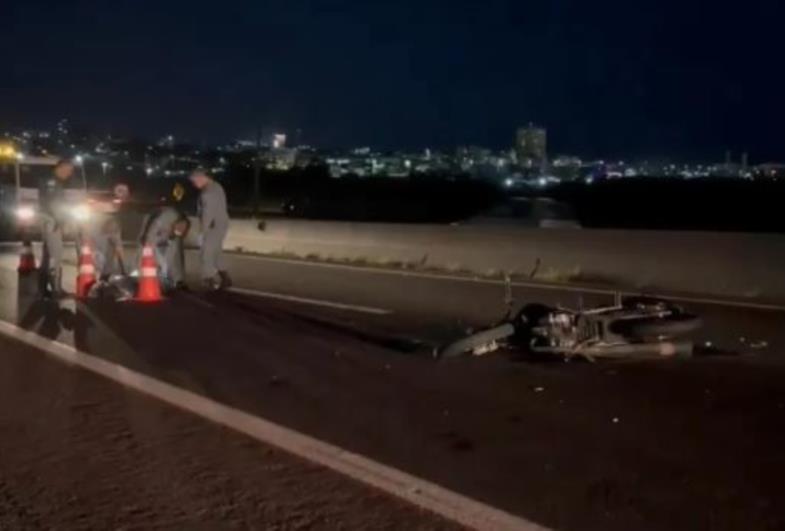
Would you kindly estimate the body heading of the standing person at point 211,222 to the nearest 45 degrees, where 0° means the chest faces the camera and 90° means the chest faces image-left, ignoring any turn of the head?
approximately 90°

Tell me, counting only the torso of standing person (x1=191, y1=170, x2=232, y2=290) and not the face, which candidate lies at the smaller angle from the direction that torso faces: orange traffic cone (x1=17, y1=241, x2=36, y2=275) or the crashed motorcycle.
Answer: the orange traffic cone

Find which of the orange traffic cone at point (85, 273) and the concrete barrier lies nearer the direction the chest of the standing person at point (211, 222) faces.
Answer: the orange traffic cone

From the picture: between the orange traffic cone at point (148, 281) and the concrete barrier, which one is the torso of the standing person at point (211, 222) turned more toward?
the orange traffic cone

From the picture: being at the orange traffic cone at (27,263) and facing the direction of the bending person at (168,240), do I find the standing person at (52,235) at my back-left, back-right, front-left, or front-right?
front-right

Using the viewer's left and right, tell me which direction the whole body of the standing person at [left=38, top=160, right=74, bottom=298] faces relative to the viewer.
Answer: facing to the right of the viewer

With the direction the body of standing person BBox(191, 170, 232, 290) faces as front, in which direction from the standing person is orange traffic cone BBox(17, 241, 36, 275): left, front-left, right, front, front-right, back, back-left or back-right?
front-right

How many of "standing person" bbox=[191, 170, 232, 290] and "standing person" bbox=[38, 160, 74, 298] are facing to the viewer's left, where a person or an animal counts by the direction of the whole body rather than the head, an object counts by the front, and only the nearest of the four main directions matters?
1

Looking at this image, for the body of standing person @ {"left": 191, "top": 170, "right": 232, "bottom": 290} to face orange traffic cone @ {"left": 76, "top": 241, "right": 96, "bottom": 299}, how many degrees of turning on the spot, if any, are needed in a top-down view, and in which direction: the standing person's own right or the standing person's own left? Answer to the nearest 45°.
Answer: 0° — they already face it

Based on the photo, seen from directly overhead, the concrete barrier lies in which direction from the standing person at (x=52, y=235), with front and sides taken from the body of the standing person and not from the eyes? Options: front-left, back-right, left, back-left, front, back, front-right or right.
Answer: front

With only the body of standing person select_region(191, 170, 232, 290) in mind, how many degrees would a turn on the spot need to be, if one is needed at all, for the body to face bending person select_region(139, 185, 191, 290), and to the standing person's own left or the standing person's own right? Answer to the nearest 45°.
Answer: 0° — they already face them

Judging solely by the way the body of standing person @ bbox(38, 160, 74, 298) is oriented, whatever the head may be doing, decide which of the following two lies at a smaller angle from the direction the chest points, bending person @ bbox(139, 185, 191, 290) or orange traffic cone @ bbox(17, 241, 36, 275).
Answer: the bending person

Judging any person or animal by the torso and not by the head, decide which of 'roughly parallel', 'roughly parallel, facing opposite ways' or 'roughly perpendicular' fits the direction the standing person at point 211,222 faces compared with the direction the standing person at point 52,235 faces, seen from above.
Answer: roughly parallel, facing opposite ways
